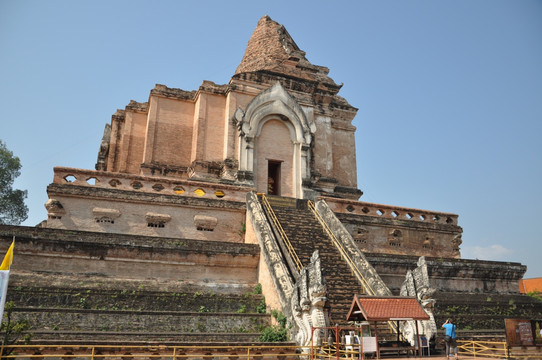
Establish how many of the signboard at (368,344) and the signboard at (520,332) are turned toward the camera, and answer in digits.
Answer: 2

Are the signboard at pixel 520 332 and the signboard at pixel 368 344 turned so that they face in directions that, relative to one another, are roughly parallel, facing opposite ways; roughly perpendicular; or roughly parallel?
roughly parallel

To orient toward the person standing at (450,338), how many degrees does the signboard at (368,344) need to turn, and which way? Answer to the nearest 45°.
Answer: approximately 135° to its left

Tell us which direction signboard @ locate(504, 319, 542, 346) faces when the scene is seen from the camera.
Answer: facing the viewer

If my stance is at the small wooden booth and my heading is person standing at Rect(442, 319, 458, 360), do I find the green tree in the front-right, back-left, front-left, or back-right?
back-left

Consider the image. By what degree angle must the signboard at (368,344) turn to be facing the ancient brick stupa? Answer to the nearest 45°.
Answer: approximately 135° to its right

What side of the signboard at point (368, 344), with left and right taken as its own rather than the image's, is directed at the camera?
front

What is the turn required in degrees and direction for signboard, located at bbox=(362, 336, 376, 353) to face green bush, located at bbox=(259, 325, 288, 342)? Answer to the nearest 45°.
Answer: approximately 135° to its right

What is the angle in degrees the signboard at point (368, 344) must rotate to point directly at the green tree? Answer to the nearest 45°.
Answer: approximately 135° to its right

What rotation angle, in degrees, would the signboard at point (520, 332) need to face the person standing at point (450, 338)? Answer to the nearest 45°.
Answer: approximately 90° to its right

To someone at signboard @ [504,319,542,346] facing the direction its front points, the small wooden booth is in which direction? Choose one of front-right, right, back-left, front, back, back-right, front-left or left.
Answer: front-right

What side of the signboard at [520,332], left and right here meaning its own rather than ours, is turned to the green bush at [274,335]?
right
